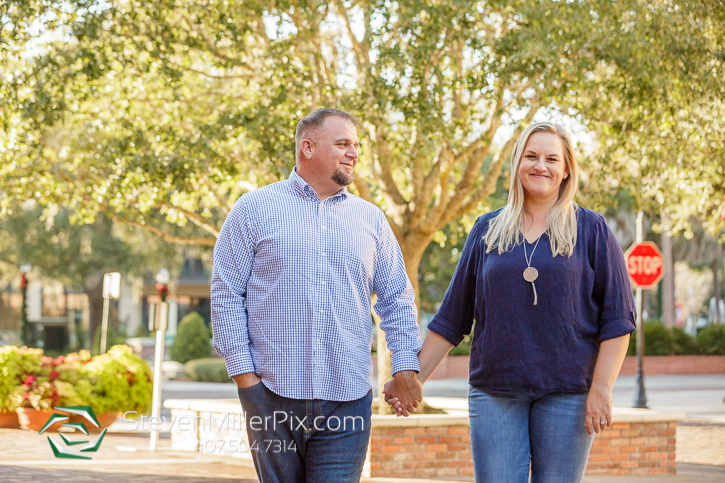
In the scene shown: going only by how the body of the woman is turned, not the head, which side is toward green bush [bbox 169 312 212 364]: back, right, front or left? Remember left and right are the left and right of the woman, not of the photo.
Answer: back

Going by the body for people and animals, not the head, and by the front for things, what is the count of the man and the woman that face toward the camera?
2

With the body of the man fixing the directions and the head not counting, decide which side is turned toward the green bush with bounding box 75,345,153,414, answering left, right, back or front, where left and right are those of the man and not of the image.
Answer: back

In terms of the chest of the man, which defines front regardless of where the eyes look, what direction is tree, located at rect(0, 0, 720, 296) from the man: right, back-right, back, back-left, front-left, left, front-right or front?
back

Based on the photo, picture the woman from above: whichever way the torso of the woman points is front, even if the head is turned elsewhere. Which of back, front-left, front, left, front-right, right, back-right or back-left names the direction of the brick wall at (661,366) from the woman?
back

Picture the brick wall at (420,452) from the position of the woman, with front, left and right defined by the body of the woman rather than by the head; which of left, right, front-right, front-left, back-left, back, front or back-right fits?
back

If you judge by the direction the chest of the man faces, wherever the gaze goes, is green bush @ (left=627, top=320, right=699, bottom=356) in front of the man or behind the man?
behind

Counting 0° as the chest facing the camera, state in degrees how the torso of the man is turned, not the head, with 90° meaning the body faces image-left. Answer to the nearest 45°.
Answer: approximately 0°
